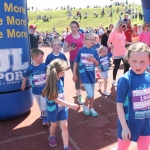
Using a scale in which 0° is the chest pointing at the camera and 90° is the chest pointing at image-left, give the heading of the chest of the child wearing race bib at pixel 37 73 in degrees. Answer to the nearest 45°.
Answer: approximately 315°

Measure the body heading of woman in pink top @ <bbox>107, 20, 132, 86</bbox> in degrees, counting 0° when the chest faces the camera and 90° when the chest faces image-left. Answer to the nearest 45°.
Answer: approximately 315°

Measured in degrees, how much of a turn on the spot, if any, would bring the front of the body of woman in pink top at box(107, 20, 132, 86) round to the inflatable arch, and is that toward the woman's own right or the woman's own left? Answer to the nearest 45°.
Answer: approximately 90° to the woman's own right

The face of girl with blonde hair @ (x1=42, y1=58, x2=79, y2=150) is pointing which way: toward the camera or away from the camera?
away from the camera

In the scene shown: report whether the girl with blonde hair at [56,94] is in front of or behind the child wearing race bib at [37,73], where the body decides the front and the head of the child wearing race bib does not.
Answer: in front

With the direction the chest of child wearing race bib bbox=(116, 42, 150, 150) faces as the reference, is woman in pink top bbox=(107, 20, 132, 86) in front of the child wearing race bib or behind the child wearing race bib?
behind

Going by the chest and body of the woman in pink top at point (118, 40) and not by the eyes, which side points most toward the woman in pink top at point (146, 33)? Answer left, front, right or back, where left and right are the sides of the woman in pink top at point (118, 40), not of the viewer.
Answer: left

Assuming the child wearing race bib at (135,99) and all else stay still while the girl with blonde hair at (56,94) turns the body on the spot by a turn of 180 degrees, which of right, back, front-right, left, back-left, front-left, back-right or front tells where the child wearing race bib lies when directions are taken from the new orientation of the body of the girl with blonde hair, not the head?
back-left

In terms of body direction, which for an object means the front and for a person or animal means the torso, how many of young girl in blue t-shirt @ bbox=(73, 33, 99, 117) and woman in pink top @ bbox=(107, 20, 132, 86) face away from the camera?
0

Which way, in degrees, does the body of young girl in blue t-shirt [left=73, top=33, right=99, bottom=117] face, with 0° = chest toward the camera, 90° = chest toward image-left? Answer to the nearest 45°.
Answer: approximately 315°

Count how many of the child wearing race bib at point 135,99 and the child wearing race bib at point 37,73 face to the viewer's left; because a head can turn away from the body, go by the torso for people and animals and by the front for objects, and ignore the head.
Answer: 0

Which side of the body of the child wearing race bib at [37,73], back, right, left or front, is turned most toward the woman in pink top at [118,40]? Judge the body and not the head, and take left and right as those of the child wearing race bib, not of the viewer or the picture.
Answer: left
